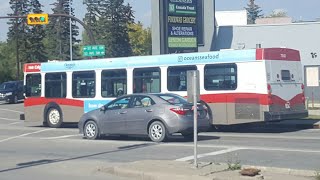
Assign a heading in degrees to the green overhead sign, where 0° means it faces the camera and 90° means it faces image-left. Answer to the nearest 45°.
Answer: approximately 0°

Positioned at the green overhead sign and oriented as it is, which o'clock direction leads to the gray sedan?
The gray sedan is roughly at 12 o'clock from the green overhead sign.

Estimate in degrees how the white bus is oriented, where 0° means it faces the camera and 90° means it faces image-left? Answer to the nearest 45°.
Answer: approximately 135°

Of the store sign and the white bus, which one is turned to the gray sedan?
the store sign

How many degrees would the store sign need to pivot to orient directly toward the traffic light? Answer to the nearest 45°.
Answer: approximately 90° to its right

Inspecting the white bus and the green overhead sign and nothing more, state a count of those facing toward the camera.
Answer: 1

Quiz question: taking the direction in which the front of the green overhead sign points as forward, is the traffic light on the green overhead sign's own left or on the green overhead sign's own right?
on the green overhead sign's own right

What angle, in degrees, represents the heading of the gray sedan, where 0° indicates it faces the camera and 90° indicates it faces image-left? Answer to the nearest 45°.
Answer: approximately 135°

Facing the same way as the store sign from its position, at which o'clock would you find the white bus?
The white bus is roughly at 12 o'clock from the store sign.
